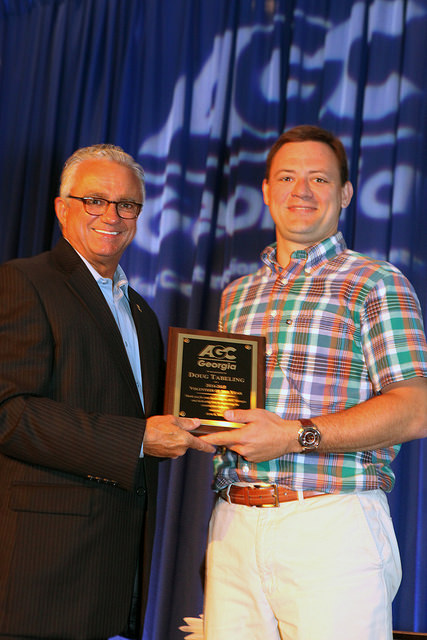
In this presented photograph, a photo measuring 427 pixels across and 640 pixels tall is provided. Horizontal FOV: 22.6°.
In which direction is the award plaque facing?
toward the camera
